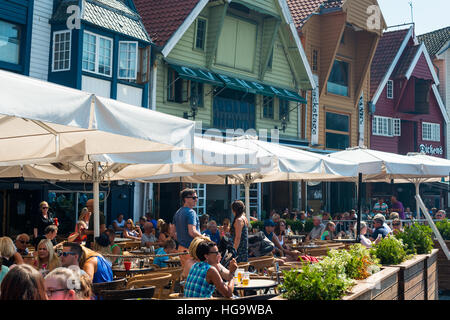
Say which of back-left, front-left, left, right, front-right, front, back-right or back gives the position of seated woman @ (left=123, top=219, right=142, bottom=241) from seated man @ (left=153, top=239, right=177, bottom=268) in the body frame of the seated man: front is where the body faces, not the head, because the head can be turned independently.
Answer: left

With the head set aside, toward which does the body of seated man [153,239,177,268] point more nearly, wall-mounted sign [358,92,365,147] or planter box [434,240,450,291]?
the planter box

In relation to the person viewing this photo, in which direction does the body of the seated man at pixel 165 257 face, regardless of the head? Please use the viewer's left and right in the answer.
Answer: facing to the right of the viewer

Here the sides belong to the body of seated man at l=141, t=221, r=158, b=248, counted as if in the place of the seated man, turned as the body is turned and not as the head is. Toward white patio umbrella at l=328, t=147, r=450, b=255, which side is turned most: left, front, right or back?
left

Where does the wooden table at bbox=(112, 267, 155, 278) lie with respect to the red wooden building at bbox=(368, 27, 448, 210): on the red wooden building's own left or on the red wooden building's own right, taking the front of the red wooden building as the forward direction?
on the red wooden building's own right

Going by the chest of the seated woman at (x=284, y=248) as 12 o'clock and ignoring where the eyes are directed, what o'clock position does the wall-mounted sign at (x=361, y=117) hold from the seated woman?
The wall-mounted sign is roughly at 8 o'clock from the seated woman.

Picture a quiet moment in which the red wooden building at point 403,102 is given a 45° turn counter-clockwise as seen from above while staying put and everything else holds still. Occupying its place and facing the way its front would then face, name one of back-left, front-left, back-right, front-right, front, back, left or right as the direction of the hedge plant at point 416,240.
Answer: right

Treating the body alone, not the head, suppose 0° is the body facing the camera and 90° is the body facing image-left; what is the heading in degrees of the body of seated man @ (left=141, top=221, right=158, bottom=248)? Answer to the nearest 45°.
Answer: approximately 0°

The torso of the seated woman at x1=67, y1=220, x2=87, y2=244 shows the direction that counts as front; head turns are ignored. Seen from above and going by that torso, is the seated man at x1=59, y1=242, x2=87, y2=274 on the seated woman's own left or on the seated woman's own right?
on the seated woman's own right

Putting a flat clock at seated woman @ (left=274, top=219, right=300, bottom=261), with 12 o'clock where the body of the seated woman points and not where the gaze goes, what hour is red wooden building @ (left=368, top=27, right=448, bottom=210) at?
The red wooden building is roughly at 8 o'clock from the seated woman.

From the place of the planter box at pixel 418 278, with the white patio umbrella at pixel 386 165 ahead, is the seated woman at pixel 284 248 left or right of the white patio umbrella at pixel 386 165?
left

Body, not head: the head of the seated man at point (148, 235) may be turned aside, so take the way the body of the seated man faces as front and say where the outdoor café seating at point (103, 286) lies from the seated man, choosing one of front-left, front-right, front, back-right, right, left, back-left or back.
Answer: front
